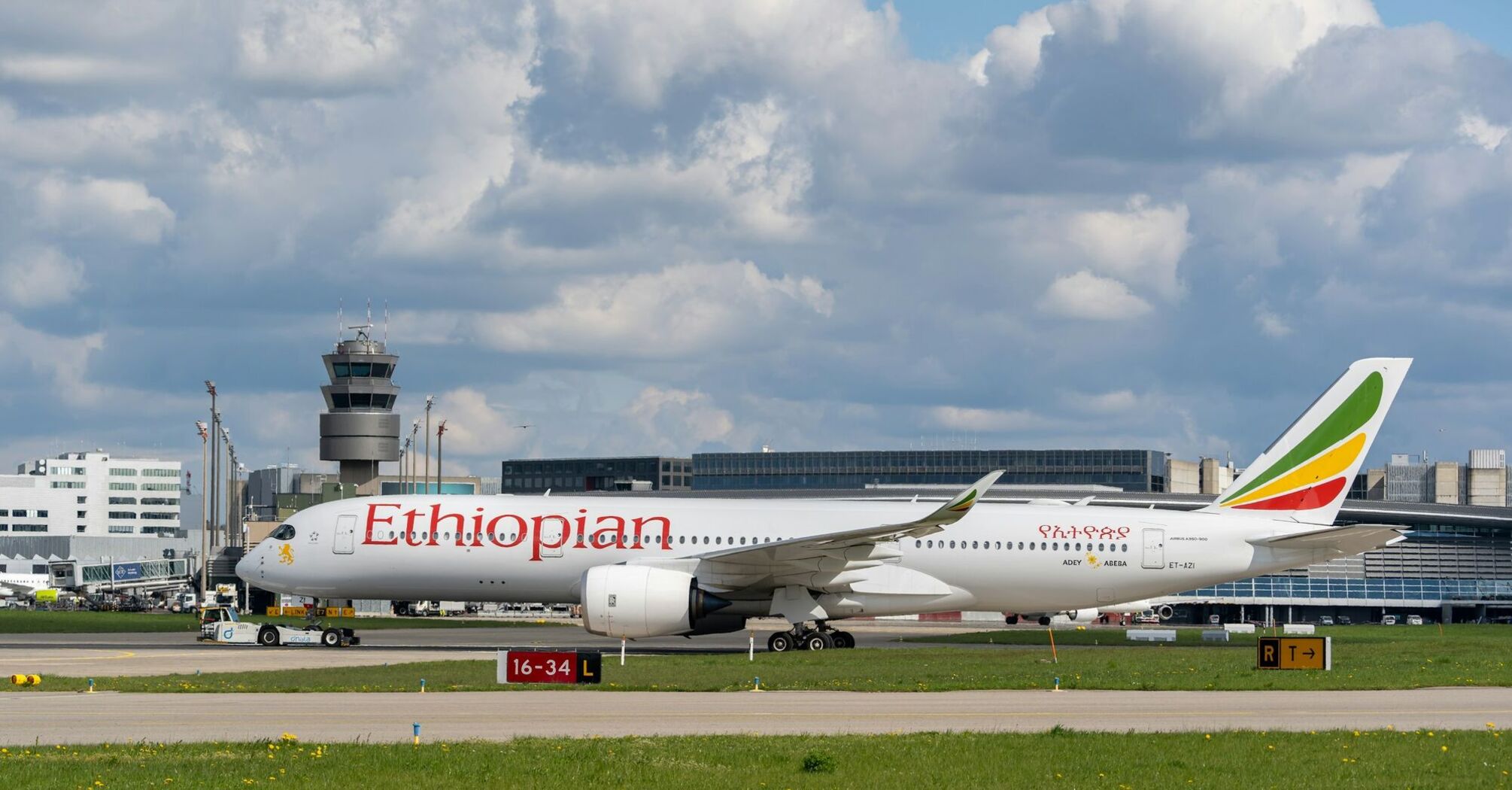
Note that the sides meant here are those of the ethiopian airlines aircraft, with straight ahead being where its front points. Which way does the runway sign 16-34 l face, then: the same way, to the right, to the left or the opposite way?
to the left

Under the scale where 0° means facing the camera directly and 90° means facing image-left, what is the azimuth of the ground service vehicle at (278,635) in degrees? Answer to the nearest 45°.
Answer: approximately 90°

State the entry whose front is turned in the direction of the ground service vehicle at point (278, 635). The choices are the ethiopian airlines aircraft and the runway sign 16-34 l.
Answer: the ethiopian airlines aircraft

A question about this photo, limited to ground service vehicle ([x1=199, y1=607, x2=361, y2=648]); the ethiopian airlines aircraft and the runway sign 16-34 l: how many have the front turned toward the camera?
1

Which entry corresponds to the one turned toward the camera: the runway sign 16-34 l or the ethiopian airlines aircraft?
the runway sign 16-34 l

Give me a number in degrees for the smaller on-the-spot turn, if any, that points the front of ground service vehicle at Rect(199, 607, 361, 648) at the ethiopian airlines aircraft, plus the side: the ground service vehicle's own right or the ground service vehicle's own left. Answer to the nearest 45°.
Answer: approximately 180°

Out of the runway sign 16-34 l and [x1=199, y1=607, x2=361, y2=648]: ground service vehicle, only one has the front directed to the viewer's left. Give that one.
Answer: the ground service vehicle

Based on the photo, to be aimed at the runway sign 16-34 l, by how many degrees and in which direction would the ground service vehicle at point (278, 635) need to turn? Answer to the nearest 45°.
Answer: approximately 90° to its left

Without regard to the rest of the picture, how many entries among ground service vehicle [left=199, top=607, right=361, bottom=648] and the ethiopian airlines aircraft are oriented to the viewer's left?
2

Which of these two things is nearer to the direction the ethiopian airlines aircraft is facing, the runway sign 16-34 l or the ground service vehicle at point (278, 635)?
the ground service vehicle

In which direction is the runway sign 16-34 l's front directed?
toward the camera

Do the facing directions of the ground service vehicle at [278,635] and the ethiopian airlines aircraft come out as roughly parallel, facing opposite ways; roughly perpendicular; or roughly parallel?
roughly parallel

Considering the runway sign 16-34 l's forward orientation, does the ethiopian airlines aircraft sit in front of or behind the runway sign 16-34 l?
behind

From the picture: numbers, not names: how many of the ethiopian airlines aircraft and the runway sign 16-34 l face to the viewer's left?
1

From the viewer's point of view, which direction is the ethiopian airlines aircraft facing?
to the viewer's left

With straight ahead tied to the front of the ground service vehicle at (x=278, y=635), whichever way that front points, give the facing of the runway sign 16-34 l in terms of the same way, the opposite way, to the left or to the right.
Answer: to the left
